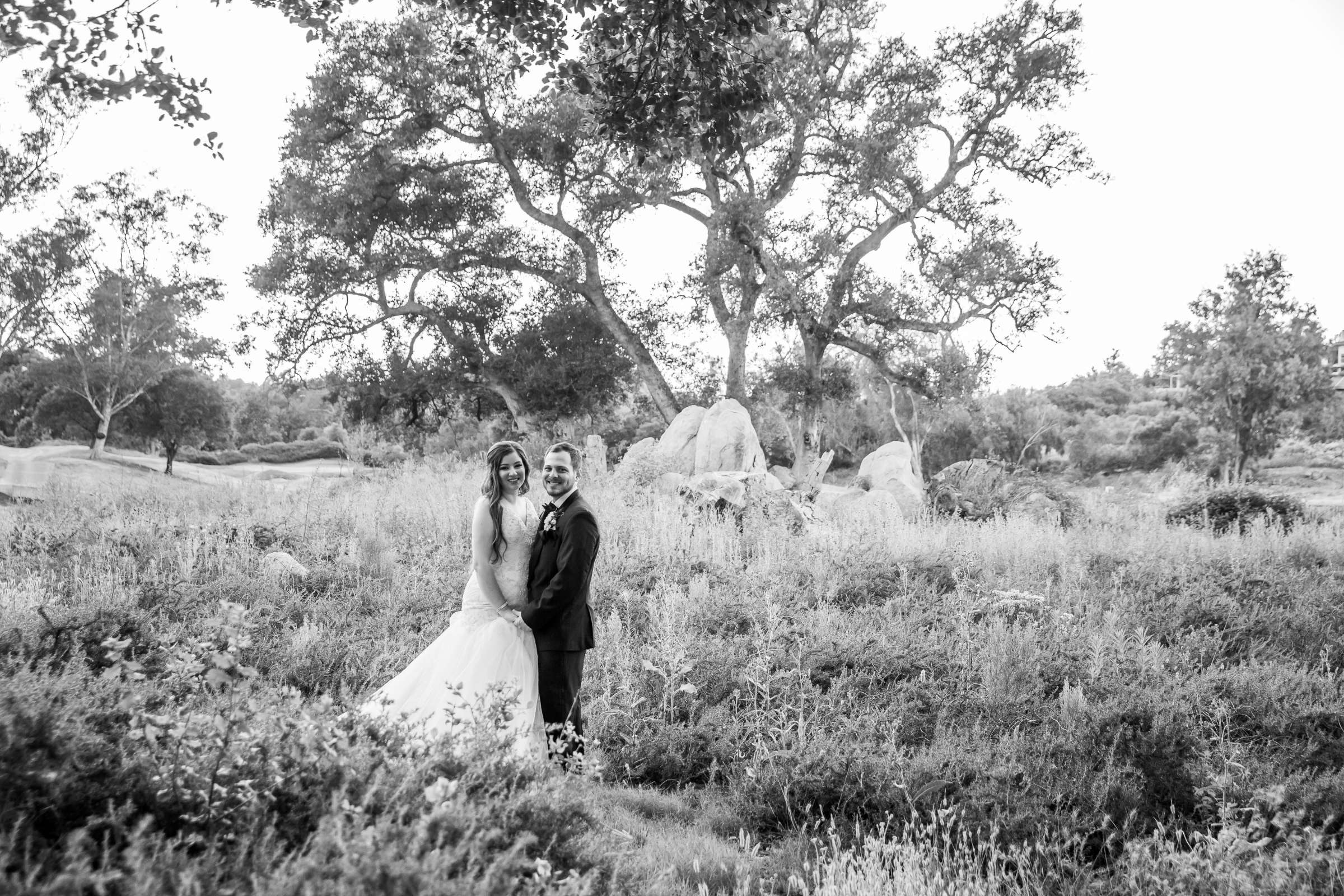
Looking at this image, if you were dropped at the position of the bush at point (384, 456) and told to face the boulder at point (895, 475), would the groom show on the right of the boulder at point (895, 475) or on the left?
right

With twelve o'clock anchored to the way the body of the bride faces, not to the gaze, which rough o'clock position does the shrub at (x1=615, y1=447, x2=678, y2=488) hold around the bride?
The shrub is roughly at 8 o'clock from the bride.

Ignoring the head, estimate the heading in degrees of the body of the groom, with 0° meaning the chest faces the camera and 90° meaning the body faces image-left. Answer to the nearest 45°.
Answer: approximately 45°

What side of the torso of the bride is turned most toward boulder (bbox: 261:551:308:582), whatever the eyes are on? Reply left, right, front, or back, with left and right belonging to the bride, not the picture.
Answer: back

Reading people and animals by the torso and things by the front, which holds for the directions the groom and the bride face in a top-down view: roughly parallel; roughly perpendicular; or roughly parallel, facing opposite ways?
roughly perpendicular

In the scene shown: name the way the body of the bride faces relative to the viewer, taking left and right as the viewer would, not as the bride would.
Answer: facing the viewer and to the right of the viewer

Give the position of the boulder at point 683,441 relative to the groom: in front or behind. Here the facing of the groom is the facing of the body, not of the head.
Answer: behind

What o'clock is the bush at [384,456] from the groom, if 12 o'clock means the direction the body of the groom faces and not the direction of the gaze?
The bush is roughly at 4 o'clock from the groom.

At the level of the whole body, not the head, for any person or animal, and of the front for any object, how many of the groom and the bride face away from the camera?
0

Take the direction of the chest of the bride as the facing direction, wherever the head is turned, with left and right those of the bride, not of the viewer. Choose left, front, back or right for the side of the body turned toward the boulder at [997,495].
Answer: left
